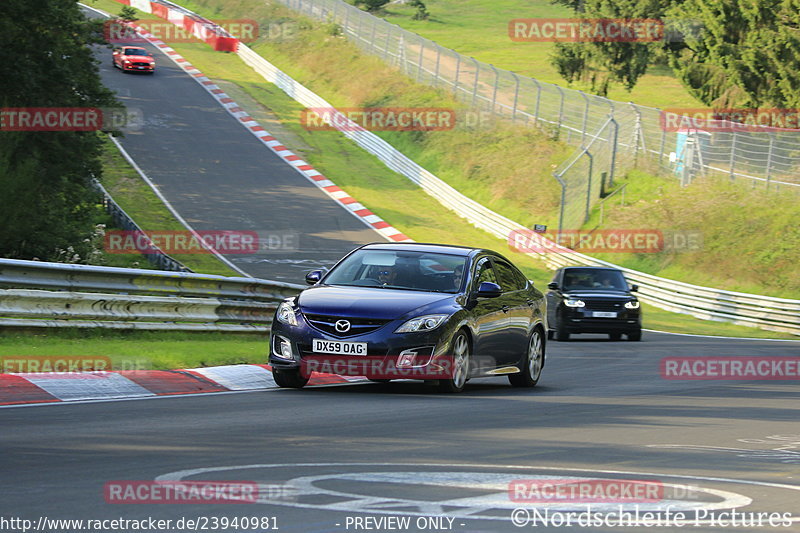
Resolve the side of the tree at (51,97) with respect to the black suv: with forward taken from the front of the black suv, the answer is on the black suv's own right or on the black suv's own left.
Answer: on the black suv's own right

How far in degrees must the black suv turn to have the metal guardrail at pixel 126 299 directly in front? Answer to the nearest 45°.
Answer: approximately 45° to its right

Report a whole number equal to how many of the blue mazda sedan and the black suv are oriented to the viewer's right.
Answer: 0

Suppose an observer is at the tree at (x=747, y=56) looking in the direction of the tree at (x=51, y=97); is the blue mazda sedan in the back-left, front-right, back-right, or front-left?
front-left

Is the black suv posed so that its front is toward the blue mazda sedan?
yes

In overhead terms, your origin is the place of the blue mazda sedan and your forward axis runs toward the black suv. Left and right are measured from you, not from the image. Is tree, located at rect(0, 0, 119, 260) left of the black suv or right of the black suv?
left

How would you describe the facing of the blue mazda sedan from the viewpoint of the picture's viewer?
facing the viewer and to the left of the viewer

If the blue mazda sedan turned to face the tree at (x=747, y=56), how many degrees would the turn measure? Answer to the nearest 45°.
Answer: approximately 135° to its right

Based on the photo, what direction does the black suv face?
toward the camera

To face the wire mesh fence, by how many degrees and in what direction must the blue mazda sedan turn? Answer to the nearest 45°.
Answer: approximately 135° to its right

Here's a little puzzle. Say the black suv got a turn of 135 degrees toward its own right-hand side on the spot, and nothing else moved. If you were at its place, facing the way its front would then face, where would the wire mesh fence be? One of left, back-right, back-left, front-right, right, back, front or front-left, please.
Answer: front-right

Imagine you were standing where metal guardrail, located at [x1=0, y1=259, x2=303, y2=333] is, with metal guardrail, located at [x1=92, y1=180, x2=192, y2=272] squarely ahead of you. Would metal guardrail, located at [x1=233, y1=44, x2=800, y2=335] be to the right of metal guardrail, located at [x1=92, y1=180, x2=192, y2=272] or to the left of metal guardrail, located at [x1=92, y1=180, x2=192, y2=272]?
right
